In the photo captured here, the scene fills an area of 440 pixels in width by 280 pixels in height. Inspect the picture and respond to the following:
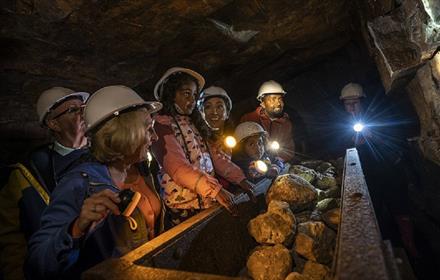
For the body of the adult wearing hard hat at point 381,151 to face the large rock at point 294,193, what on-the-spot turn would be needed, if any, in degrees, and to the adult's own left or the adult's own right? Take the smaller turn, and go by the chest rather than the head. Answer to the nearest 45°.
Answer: approximately 45° to the adult's own left

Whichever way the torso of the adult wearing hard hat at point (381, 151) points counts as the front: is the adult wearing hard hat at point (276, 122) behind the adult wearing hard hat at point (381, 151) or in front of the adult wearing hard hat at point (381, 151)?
in front

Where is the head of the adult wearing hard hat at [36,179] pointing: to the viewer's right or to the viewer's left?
to the viewer's right

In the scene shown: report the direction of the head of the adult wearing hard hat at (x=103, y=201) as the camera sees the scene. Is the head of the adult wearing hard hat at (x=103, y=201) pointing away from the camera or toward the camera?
away from the camera

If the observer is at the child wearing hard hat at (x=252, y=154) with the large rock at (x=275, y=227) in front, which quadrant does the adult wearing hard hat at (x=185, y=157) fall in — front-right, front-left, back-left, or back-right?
front-right

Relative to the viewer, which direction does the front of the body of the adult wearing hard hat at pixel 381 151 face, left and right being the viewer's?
facing the viewer and to the left of the viewer

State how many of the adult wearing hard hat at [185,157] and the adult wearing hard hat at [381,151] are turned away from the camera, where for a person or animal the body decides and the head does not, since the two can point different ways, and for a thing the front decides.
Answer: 0

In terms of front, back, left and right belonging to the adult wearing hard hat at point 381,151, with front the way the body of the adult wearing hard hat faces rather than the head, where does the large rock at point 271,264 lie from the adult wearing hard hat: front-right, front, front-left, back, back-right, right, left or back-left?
front-left

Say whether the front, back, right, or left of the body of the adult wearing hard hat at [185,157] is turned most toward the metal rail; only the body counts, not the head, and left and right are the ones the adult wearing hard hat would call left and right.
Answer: front

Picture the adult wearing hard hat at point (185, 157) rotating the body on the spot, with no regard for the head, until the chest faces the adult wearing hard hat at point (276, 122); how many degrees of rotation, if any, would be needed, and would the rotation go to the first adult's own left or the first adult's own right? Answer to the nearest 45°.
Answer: approximately 90° to the first adult's own left
